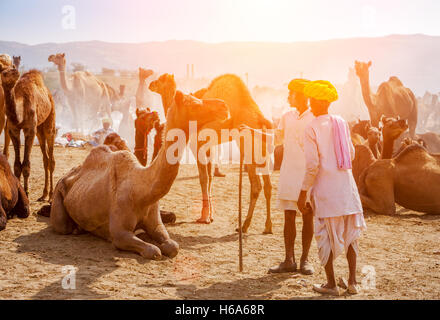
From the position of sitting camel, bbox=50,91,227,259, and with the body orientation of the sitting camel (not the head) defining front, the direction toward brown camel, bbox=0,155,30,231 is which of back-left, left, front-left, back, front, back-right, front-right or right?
back

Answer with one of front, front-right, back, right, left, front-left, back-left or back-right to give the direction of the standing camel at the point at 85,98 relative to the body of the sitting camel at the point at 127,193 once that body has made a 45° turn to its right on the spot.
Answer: back

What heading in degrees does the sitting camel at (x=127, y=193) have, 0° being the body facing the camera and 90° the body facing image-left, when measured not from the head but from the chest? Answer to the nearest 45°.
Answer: approximately 315°

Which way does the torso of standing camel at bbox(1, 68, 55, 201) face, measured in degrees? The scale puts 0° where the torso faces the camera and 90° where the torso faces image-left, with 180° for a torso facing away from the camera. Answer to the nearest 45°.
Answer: approximately 45°

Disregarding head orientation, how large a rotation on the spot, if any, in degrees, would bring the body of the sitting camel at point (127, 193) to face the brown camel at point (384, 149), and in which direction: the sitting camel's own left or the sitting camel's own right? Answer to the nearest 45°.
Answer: approximately 90° to the sitting camel's own left
